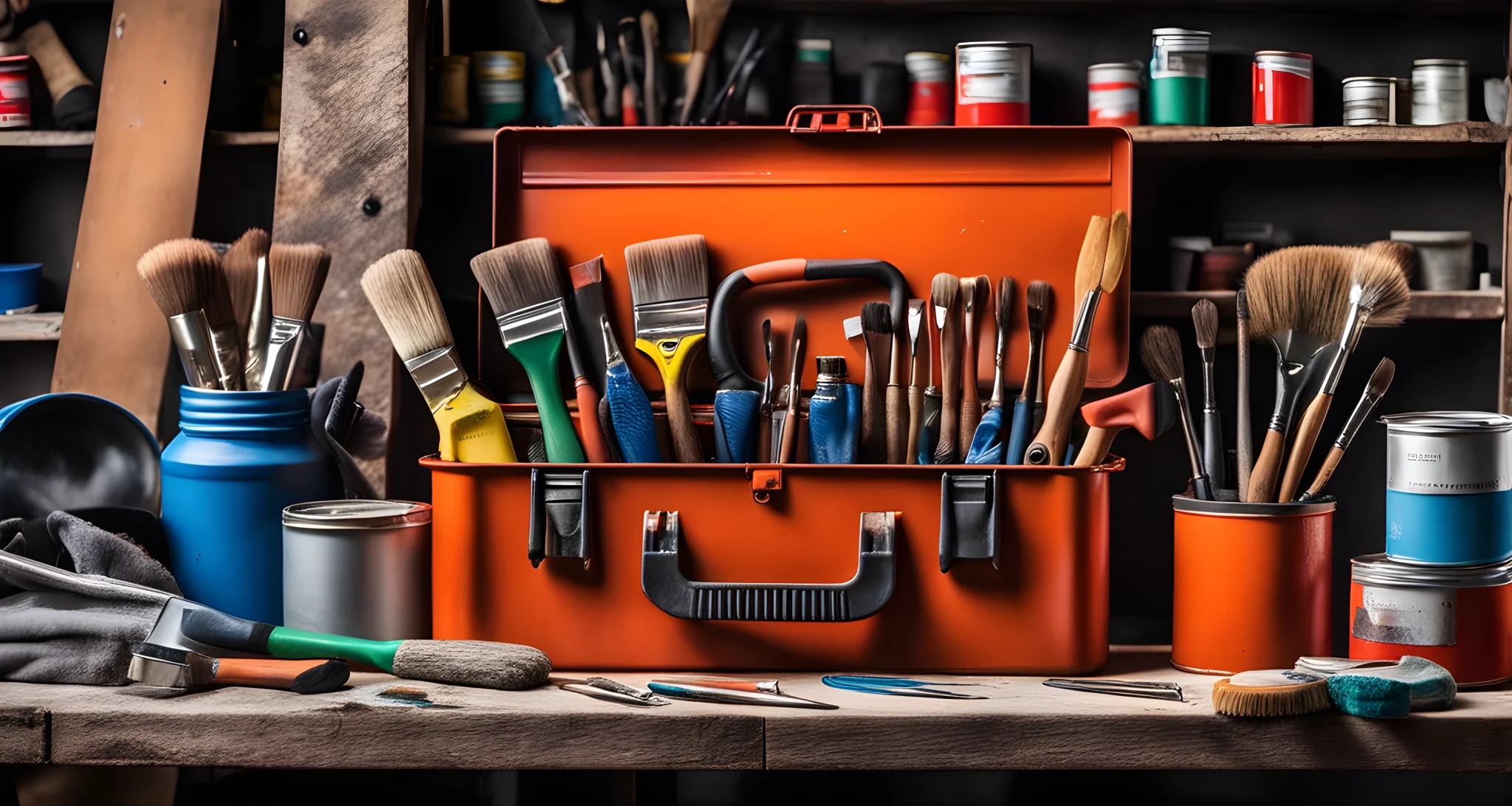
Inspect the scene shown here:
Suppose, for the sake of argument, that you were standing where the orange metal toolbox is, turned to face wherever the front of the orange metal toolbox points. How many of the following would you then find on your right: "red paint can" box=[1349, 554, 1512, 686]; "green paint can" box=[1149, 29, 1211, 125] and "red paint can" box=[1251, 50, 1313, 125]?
0

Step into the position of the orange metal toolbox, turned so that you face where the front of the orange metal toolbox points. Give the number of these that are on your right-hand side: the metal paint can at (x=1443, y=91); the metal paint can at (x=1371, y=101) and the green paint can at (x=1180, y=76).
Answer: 0

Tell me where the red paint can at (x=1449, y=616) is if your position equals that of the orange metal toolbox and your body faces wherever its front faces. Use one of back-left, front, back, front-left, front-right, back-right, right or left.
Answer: left

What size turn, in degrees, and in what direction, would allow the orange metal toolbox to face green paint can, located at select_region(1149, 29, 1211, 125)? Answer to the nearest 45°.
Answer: approximately 135° to its left

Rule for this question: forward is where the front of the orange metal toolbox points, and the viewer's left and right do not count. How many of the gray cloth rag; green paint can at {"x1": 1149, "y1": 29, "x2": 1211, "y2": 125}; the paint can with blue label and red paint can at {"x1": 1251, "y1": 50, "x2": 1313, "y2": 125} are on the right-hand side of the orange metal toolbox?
1

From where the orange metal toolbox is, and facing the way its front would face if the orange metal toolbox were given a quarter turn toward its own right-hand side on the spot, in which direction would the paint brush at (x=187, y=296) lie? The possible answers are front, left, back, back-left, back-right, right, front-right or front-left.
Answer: front

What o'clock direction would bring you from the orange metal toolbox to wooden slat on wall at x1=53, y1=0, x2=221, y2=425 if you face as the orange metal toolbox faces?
The wooden slat on wall is roughly at 4 o'clock from the orange metal toolbox.

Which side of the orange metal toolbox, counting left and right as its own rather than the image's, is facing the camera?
front

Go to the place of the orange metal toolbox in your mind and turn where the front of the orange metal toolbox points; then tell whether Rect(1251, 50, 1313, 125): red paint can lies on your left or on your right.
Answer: on your left

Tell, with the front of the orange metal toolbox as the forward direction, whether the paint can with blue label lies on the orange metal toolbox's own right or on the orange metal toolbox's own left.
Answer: on the orange metal toolbox's own left

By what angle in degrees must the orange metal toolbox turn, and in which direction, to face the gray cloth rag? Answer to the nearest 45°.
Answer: approximately 90° to its right
